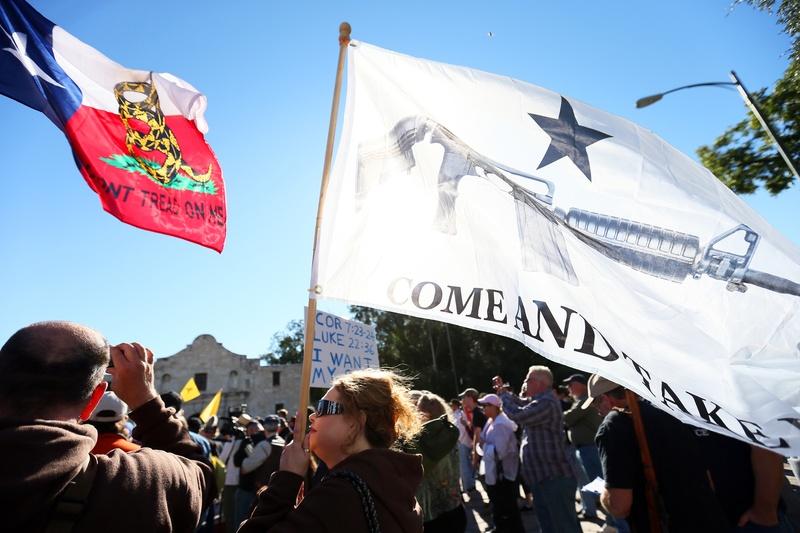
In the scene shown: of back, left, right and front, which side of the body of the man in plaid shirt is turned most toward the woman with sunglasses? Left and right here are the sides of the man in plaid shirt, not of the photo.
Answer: left

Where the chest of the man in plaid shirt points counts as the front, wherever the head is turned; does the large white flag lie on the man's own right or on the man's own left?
on the man's own left

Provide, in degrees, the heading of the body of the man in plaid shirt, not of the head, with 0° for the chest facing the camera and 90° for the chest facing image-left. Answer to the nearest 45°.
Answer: approximately 90°

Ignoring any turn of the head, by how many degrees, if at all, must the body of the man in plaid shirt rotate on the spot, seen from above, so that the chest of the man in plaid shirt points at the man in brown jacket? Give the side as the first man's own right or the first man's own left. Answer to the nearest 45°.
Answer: approximately 90° to the first man's own left

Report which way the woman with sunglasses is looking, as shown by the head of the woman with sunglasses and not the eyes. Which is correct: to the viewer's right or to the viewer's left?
to the viewer's left

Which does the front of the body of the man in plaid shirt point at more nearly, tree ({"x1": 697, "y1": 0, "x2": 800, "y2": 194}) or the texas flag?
the texas flag

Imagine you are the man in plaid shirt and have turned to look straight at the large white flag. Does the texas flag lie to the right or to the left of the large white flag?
right

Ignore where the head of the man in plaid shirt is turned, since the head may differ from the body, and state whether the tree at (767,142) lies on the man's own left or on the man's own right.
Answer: on the man's own right
